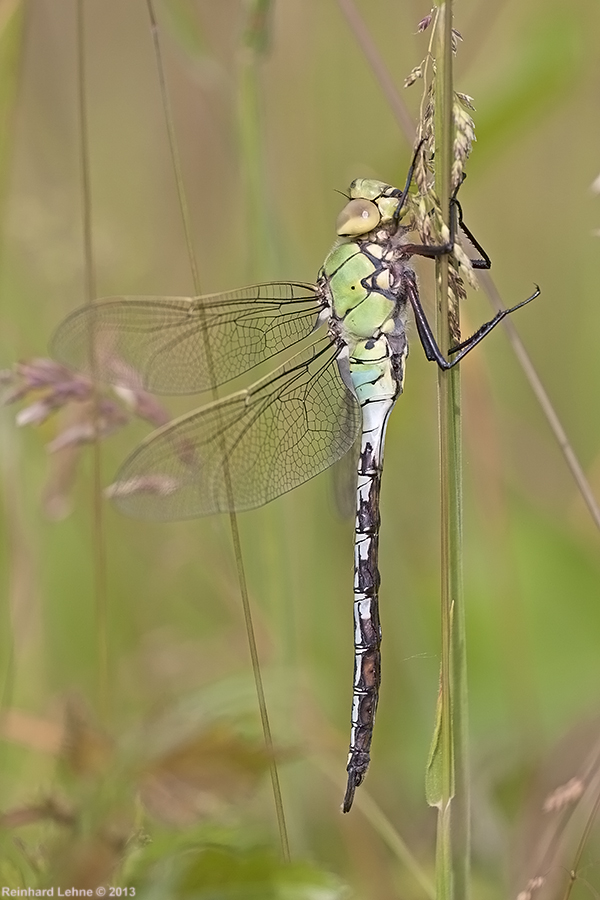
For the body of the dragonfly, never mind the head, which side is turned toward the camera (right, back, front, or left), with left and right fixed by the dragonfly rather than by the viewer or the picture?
right
